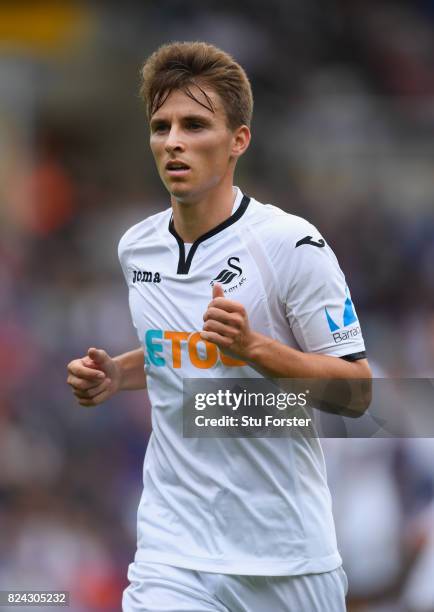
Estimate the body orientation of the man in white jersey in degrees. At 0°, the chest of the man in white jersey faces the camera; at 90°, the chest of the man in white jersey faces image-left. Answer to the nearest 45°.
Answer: approximately 45°
